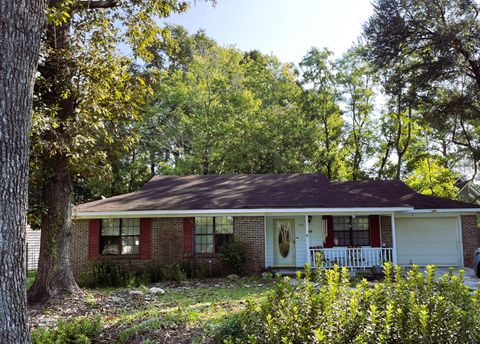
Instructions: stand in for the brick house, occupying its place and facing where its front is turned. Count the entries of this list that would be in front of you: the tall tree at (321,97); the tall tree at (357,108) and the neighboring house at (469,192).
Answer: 0

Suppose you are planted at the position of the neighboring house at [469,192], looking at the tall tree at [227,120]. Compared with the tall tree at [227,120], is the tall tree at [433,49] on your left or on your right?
left

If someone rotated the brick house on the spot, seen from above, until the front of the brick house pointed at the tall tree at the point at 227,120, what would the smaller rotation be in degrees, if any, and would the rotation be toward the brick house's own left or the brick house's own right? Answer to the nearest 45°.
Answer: approximately 180°

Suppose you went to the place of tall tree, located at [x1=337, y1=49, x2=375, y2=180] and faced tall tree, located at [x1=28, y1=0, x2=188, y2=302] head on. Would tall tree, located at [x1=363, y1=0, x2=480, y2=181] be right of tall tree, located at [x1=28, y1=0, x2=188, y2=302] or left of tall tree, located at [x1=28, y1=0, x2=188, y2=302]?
left

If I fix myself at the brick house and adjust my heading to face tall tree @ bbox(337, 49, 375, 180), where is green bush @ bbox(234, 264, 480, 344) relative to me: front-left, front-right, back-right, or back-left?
back-right

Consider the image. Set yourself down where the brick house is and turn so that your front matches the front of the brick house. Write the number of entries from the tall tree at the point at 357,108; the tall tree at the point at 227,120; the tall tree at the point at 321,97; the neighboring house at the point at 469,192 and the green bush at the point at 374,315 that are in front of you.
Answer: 1

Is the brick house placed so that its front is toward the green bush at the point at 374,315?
yes

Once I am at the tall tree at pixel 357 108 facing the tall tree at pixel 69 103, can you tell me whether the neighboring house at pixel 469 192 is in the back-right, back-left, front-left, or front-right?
back-left

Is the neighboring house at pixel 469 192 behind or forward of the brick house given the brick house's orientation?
behind

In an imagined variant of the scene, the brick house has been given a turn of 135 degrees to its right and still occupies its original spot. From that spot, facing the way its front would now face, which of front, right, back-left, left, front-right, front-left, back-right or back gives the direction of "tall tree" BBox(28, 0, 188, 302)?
left

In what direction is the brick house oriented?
toward the camera
